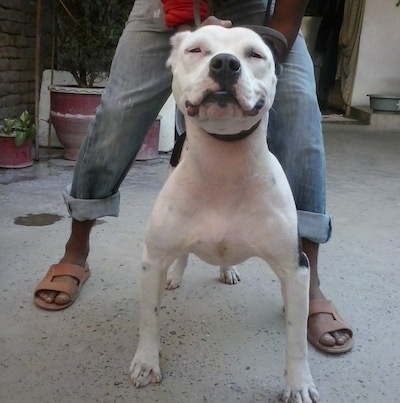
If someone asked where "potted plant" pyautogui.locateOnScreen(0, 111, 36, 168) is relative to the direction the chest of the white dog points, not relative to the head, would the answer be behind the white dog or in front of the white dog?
behind

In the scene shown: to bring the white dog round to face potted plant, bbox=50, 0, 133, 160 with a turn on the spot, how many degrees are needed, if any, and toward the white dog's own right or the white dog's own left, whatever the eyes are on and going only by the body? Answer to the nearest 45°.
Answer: approximately 180°

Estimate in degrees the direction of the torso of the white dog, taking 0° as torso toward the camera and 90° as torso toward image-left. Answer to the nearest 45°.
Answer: approximately 0°

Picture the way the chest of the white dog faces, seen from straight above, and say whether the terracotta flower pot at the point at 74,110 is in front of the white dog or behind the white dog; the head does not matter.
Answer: behind
